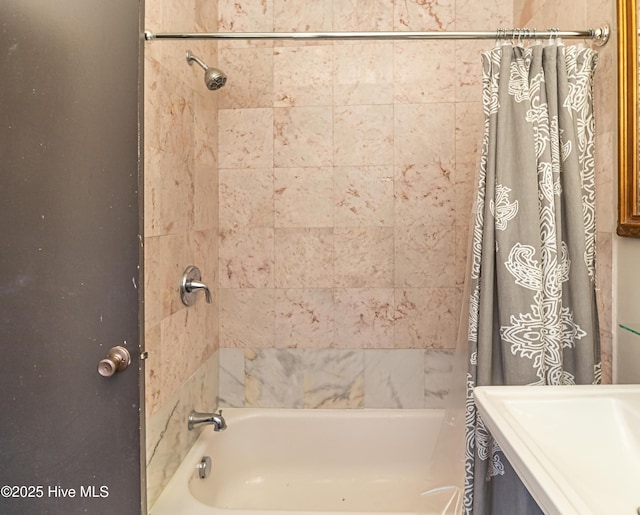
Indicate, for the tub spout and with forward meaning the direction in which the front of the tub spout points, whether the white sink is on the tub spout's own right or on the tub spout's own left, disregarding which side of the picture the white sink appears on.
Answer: on the tub spout's own right

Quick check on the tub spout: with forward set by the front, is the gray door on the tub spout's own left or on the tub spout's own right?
on the tub spout's own right

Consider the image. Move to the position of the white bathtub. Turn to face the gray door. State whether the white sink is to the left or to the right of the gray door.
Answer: left

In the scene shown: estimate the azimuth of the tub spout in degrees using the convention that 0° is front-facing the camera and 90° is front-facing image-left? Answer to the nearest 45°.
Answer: approximately 270°
